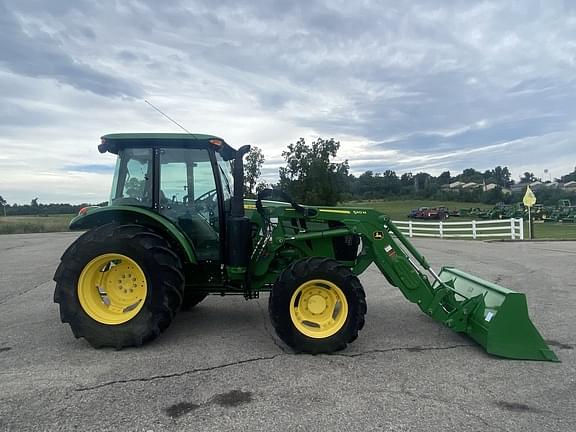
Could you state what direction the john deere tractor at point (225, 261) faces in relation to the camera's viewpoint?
facing to the right of the viewer

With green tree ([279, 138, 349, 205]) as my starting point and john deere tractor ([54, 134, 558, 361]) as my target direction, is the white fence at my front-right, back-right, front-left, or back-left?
front-left

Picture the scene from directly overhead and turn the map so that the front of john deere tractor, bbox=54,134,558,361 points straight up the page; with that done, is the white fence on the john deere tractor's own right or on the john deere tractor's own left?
on the john deere tractor's own left

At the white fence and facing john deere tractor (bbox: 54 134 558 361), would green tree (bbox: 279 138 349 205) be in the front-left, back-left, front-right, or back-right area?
back-right

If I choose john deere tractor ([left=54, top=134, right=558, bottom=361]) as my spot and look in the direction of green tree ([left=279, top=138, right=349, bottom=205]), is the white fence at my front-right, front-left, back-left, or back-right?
front-right

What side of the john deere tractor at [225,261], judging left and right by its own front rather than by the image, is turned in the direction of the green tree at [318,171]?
left

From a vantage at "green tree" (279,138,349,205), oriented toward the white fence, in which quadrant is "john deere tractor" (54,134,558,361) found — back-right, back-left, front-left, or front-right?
front-right
